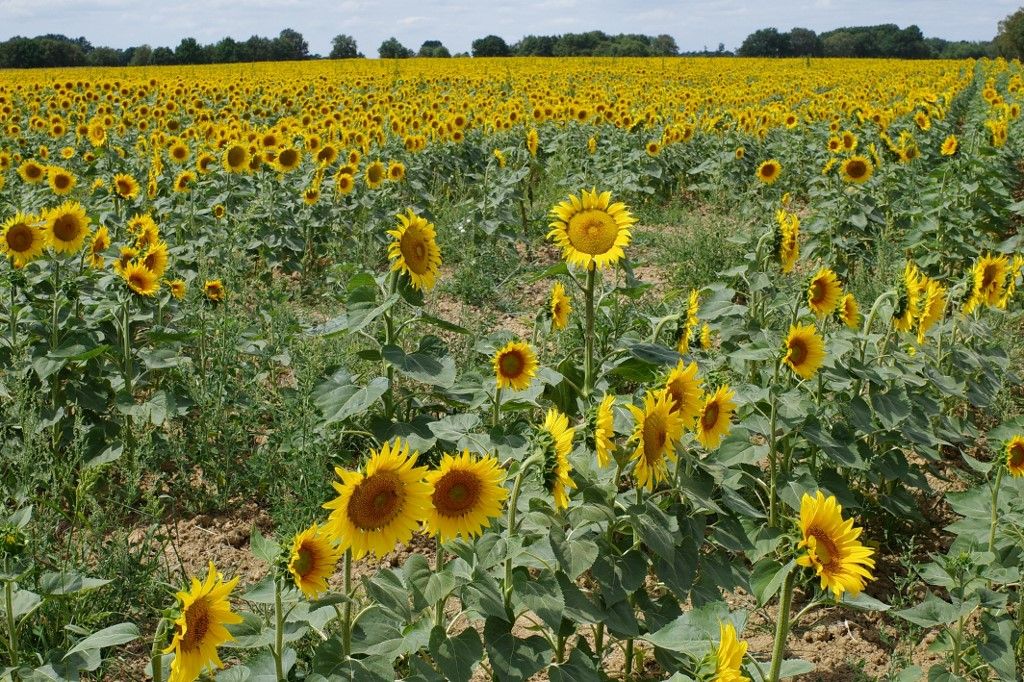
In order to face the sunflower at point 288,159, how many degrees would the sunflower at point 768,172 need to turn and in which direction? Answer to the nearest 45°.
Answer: approximately 90° to its right

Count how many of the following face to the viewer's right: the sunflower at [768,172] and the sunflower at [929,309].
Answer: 1

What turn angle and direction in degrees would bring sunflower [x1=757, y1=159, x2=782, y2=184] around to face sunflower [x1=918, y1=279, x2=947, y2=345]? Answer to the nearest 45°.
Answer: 0° — it already faces it

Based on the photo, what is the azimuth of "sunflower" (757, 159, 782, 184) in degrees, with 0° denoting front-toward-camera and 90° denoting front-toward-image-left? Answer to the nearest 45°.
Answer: approximately 0°

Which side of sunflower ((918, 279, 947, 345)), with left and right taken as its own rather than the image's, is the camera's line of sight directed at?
right

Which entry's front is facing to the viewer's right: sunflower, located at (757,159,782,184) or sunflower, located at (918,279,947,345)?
sunflower, located at (918,279,947,345)

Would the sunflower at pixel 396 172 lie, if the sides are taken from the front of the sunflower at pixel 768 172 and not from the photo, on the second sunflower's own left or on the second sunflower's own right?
on the second sunflower's own right

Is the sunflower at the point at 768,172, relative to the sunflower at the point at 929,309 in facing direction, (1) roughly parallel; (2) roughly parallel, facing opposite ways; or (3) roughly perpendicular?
roughly perpendicular

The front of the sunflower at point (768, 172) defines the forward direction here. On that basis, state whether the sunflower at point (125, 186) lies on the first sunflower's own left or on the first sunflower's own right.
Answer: on the first sunflower's own right

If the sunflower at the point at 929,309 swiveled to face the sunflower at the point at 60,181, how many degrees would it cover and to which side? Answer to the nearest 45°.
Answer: approximately 180°

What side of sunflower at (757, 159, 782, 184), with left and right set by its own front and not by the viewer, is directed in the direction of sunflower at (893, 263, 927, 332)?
front

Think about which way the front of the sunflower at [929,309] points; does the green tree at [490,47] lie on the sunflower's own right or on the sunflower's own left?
on the sunflower's own left

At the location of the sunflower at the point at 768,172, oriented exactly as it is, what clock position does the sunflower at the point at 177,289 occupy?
the sunflower at the point at 177,289 is roughly at 1 o'clock from the sunflower at the point at 768,172.
